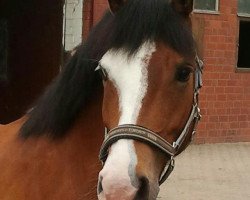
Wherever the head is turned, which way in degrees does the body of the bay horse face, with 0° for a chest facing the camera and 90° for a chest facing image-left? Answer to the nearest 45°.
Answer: approximately 315°

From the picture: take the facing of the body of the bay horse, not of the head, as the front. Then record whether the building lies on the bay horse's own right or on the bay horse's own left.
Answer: on the bay horse's own left
